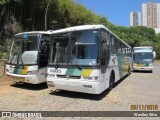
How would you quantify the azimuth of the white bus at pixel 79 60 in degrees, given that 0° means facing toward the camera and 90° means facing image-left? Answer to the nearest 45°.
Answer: approximately 45°

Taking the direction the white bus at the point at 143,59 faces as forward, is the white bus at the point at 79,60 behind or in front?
in front

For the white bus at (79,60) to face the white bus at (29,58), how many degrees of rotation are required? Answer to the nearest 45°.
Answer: approximately 90° to its right

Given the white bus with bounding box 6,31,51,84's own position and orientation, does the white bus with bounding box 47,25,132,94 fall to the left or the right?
on its left

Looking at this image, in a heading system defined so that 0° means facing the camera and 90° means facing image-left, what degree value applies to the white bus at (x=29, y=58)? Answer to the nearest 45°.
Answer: approximately 45°

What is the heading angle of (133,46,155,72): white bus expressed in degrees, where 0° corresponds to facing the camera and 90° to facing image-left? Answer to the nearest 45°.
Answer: approximately 0°

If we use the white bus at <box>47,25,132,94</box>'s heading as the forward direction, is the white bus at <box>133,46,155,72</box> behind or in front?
behind
